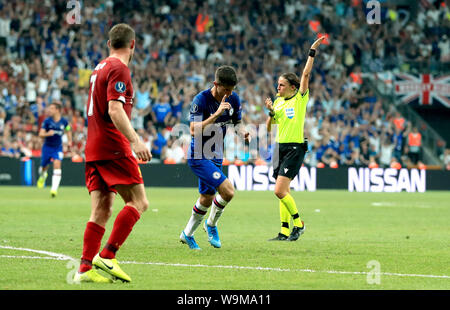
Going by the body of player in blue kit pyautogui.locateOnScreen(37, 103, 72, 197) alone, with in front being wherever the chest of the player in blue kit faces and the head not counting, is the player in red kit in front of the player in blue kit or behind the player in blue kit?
in front

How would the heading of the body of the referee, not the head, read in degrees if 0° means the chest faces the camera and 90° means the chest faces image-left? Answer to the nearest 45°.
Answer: approximately 45°

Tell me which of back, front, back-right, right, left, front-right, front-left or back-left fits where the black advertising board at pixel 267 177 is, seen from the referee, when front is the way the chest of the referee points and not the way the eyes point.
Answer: back-right

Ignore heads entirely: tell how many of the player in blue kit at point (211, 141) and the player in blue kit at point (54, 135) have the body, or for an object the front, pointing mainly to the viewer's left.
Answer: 0

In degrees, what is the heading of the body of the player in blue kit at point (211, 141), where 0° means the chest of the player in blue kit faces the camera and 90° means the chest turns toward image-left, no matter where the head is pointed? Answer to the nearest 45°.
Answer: approximately 315°

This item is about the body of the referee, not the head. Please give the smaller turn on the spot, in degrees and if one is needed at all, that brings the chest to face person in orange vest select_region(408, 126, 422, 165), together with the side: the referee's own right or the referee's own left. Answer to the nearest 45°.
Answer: approximately 135° to the referee's own right

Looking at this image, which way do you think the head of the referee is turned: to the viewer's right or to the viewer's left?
to the viewer's left

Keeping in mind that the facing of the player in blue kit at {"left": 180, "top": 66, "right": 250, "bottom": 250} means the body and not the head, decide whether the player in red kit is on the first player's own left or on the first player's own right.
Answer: on the first player's own right

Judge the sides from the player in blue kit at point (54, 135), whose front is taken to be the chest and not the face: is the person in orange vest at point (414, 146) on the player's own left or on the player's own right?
on the player's own left

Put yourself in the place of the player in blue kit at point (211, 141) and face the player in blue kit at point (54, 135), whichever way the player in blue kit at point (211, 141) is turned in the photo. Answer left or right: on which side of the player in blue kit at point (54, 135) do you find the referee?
right

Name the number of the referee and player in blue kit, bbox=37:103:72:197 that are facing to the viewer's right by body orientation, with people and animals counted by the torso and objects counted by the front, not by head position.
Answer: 0

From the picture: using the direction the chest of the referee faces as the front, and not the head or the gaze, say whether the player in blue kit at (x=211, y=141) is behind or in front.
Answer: in front

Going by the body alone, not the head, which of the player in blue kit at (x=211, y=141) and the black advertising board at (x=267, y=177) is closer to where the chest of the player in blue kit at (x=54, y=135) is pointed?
the player in blue kit
